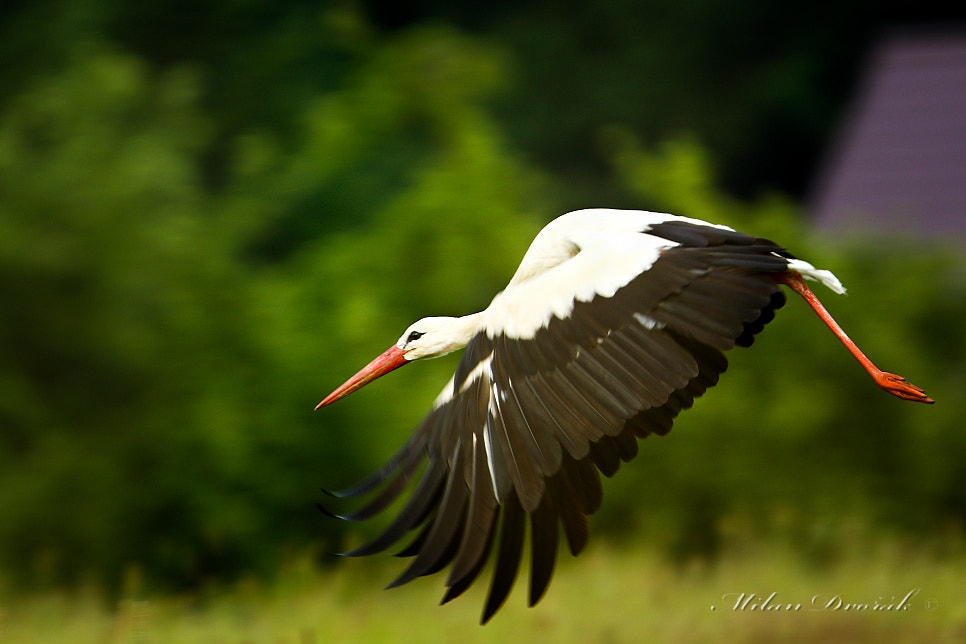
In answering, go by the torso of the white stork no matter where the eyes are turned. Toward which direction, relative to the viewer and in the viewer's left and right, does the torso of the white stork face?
facing to the left of the viewer
